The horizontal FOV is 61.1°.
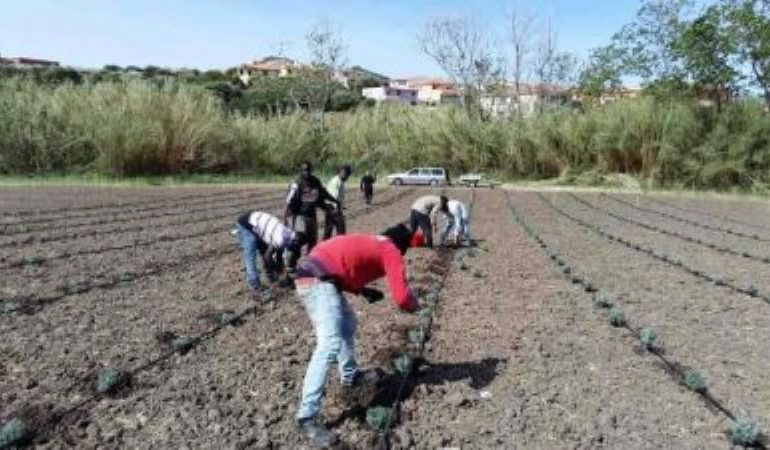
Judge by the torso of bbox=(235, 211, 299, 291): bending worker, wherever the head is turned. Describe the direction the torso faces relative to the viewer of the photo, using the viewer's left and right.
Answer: facing to the right of the viewer

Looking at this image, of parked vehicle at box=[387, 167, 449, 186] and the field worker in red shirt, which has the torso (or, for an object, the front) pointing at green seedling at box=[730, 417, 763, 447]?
the field worker in red shirt

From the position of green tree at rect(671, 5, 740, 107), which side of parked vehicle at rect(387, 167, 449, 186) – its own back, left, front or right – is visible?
back

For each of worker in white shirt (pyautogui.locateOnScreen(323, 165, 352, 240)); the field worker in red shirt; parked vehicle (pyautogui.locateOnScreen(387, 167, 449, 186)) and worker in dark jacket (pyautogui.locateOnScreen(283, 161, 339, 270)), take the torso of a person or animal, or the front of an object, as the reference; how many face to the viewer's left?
1

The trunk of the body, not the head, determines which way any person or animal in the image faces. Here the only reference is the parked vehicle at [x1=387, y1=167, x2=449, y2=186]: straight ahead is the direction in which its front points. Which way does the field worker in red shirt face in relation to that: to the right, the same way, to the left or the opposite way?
the opposite way

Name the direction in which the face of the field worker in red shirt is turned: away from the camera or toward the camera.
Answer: away from the camera

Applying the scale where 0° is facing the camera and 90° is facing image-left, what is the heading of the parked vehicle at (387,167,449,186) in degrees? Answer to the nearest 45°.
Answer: approximately 90°

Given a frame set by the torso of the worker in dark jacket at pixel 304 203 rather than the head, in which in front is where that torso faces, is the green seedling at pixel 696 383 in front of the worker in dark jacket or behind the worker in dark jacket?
in front

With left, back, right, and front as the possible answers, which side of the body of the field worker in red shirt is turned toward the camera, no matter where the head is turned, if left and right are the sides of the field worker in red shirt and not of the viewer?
right

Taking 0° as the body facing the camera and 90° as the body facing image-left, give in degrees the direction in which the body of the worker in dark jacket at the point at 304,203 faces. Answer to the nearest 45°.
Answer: approximately 0°

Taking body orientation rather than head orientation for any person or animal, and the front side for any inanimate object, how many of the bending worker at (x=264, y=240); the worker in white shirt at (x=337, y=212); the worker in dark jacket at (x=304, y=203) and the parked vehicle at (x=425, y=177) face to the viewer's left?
1
